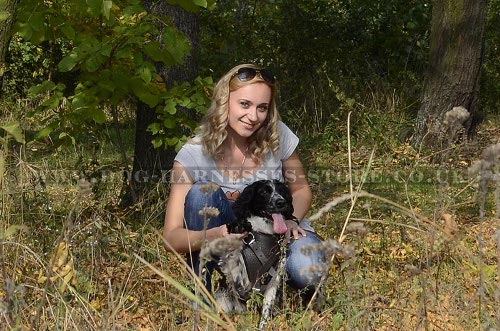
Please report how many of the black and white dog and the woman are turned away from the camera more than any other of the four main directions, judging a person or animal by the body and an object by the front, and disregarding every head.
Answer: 0

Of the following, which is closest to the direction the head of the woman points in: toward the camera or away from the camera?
toward the camera

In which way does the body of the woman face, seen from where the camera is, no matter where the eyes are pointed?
toward the camera

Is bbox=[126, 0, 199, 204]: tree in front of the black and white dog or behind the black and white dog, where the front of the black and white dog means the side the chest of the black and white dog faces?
behind

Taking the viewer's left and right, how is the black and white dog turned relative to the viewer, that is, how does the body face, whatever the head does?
facing the viewer and to the right of the viewer
